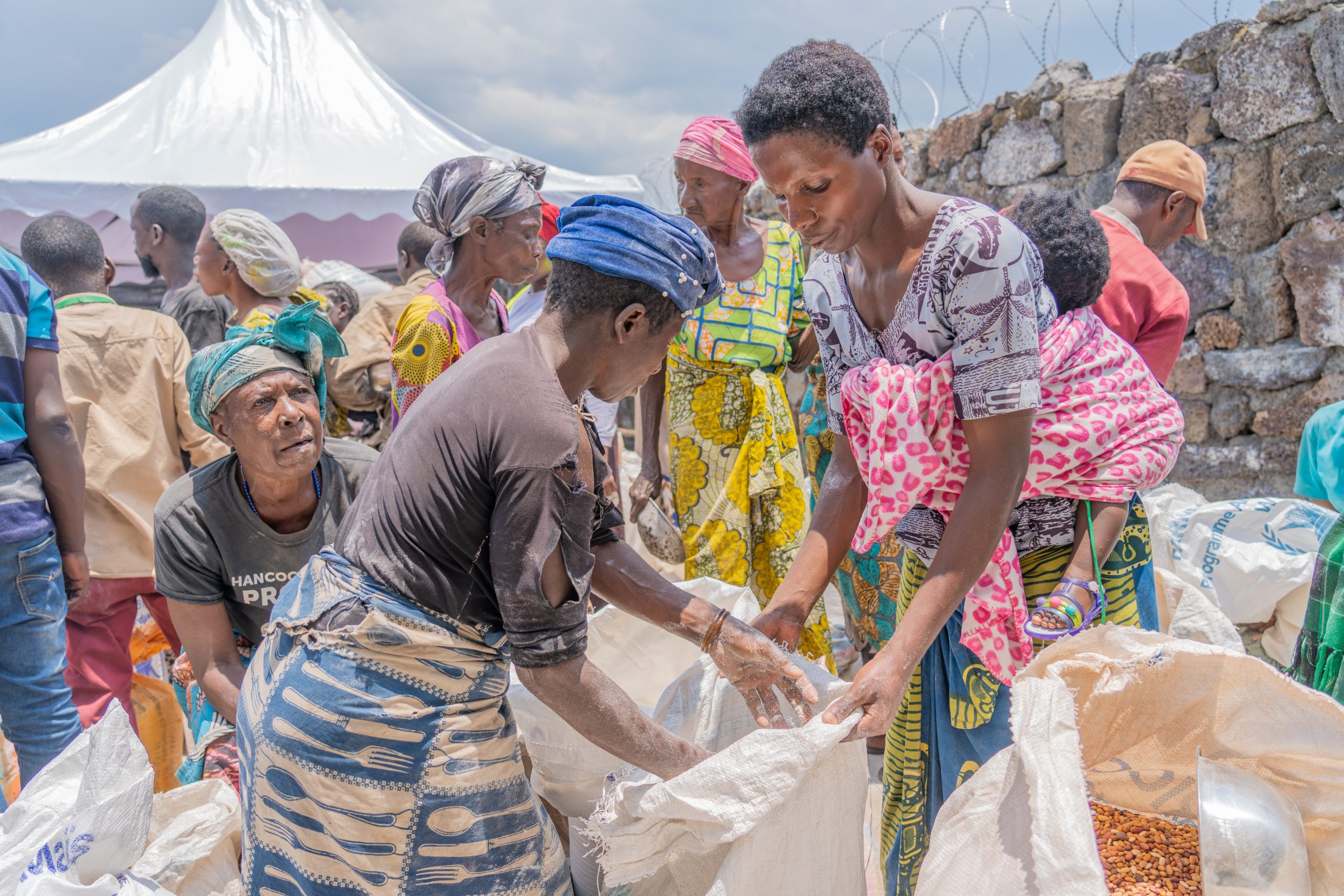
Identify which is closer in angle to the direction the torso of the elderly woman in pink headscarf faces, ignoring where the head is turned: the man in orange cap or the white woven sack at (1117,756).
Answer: the white woven sack

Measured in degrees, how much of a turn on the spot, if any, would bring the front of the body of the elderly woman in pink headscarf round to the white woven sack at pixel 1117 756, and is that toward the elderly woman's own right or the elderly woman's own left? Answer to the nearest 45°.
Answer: approximately 45° to the elderly woman's own left

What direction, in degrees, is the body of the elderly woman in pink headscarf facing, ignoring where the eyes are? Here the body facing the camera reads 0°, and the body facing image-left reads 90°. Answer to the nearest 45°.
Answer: approximately 45°

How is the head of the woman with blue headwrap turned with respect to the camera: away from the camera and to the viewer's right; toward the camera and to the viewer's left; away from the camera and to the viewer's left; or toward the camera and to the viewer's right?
away from the camera and to the viewer's right

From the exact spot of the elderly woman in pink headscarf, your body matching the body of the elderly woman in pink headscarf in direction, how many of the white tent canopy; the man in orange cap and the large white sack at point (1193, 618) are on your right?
1

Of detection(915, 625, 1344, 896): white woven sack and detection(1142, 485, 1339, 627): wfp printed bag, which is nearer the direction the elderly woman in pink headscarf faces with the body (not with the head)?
the white woven sack

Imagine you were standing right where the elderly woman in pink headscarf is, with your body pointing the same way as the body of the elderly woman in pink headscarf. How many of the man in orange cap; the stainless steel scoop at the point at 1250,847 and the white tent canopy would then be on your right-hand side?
1

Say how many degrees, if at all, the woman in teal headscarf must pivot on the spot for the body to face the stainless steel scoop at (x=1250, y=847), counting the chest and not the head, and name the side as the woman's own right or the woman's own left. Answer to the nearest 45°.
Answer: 0° — they already face it

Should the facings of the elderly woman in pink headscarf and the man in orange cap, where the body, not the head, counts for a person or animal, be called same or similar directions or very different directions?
very different directions
